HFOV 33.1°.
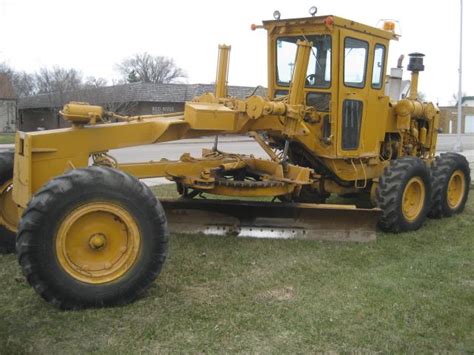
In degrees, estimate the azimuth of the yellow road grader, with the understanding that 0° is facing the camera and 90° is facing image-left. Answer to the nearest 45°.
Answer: approximately 45°
